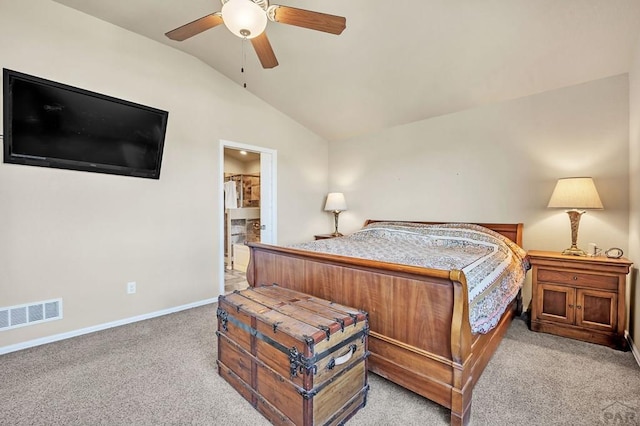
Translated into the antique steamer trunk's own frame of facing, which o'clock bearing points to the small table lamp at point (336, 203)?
The small table lamp is roughly at 5 o'clock from the antique steamer trunk.

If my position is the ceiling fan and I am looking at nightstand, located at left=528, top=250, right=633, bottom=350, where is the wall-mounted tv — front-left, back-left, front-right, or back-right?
back-left

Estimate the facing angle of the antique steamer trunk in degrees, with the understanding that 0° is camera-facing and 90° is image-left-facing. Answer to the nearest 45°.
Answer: approximately 45°

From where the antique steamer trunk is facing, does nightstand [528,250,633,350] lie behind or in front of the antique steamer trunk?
behind

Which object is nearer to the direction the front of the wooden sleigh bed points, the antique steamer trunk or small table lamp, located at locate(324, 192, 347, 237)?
the antique steamer trunk

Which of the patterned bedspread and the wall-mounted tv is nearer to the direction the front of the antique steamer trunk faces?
the wall-mounted tv

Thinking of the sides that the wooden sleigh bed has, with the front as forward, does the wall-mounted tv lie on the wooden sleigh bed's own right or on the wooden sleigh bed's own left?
on the wooden sleigh bed's own right

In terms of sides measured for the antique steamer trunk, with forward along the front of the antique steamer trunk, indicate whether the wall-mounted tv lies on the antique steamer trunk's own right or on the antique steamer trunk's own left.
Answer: on the antique steamer trunk's own right

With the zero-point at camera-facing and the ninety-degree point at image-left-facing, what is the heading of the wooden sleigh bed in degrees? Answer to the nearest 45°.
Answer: approximately 45°
